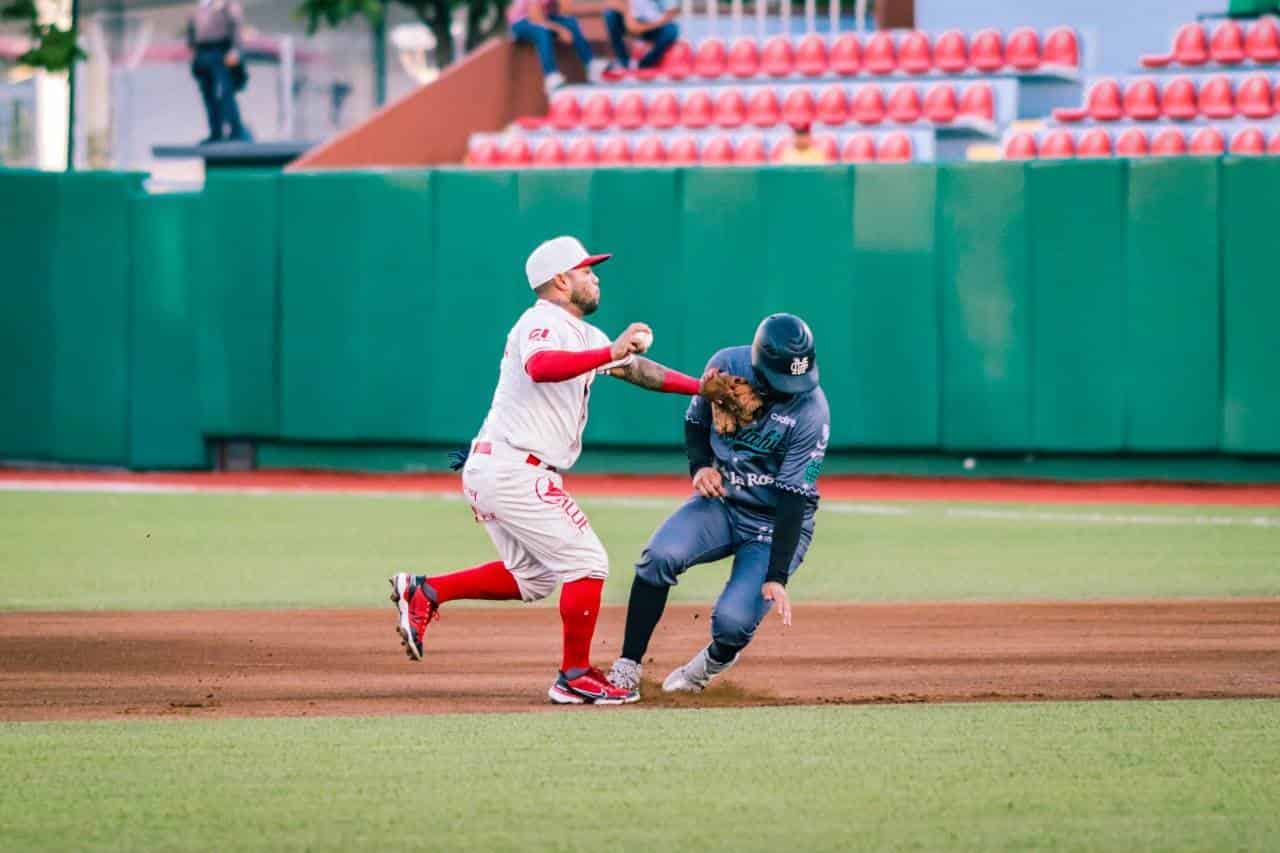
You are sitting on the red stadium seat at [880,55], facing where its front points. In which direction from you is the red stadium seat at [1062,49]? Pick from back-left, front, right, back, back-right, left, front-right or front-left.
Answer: left

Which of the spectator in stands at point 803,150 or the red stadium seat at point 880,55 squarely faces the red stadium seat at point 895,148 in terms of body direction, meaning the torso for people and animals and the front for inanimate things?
the red stadium seat at point 880,55

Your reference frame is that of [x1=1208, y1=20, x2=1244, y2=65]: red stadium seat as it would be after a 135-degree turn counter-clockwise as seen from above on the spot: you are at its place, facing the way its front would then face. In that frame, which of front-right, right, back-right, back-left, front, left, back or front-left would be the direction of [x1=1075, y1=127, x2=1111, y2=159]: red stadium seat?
back

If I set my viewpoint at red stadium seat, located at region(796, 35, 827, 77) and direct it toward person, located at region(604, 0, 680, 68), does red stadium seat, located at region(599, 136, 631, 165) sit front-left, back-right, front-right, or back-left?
front-left

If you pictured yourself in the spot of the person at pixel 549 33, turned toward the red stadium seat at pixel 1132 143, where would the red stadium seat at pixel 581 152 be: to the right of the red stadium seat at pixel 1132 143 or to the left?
right

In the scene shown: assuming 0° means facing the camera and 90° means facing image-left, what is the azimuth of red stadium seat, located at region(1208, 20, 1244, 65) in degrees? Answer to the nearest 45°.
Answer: approximately 0°

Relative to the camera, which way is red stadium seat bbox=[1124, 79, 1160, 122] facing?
toward the camera

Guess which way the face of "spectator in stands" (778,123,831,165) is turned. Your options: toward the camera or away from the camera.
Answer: toward the camera

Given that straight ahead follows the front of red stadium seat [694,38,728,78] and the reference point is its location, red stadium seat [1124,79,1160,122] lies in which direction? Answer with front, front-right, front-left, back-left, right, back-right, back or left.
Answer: front-left

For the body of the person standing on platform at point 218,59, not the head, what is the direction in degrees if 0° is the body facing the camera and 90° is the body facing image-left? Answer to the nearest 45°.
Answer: approximately 0°

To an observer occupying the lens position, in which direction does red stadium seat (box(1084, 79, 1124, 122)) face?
facing the viewer

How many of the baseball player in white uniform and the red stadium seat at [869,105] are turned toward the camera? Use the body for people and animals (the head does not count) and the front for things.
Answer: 1

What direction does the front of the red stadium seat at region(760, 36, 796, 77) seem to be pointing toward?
toward the camera

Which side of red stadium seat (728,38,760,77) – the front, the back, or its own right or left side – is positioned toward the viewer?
front
